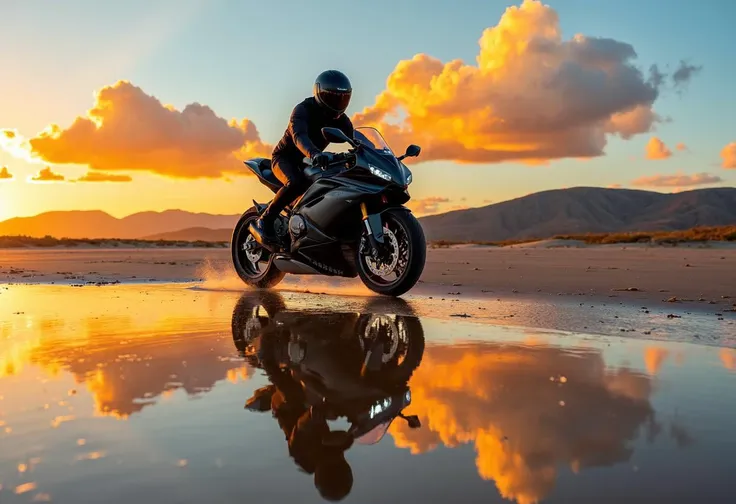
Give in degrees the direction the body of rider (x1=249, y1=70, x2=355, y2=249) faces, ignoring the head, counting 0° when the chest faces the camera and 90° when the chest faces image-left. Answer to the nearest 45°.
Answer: approximately 315°

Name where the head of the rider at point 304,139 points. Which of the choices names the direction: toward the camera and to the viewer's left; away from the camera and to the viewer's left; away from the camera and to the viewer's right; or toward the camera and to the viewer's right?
toward the camera and to the viewer's right

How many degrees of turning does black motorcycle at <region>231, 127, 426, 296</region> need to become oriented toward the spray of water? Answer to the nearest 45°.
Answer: approximately 180°

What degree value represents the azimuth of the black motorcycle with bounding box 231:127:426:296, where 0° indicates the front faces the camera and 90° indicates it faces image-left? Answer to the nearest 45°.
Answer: approximately 315°
